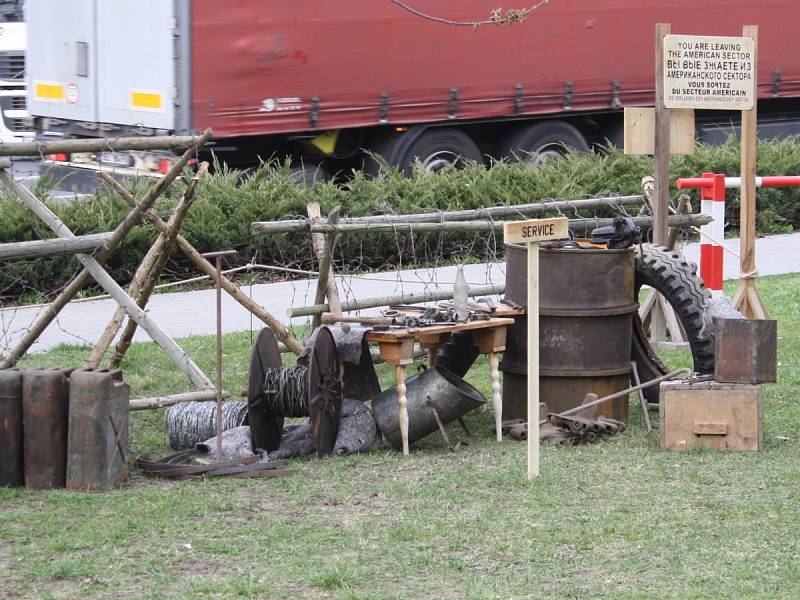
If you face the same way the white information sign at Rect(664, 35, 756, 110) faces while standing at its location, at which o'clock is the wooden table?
The wooden table is roughly at 1 o'clock from the white information sign.

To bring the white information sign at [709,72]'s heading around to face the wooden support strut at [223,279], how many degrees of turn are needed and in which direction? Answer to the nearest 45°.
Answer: approximately 45° to its right

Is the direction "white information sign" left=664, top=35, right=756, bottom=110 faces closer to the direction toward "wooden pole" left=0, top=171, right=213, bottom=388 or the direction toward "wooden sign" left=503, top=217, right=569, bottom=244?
the wooden sign

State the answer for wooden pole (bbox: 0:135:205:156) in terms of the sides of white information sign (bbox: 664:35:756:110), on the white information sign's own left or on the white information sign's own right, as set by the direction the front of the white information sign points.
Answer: on the white information sign's own right

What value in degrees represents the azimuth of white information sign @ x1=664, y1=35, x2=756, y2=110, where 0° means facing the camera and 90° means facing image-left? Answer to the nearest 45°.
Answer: approximately 0°

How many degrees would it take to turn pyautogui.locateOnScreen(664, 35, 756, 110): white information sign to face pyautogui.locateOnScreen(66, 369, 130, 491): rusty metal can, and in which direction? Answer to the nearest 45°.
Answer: approximately 45° to its right
